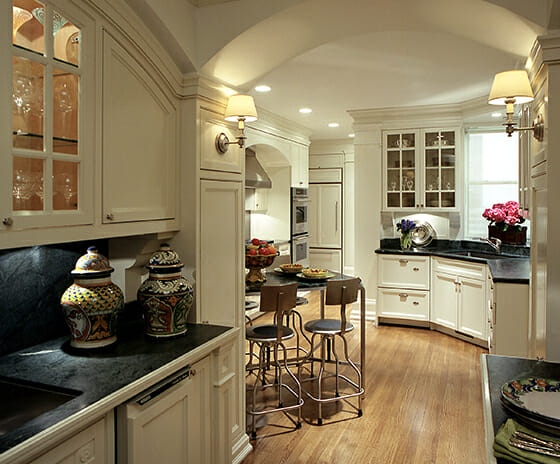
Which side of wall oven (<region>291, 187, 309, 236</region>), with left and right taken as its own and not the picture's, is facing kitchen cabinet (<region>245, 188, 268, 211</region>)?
right

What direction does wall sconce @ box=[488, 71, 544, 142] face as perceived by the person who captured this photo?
facing to the left of the viewer

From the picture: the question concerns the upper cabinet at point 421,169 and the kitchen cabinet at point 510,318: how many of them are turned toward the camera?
1

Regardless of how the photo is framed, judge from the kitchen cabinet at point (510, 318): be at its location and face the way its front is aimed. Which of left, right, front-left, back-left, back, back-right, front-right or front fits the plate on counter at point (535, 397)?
left

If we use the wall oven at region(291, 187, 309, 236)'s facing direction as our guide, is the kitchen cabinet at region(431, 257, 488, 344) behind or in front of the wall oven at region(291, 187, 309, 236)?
in front

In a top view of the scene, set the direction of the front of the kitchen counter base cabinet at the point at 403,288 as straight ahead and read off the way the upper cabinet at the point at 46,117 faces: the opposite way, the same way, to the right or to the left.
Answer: to the left

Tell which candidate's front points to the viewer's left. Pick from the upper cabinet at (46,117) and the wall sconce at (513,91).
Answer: the wall sconce

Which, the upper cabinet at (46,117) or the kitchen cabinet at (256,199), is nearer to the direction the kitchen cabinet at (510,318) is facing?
the kitchen cabinet

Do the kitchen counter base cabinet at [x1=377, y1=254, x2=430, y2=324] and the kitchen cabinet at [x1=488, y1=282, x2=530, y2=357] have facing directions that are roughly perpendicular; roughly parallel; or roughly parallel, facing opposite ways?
roughly perpendicular

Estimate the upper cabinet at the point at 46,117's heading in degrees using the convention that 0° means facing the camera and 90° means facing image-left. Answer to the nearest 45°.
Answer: approximately 315°

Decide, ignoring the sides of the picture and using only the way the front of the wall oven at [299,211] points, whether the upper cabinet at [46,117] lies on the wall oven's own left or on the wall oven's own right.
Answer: on the wall oven's own right

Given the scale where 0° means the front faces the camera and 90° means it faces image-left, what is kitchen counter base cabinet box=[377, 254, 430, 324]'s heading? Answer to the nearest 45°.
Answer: approximately 0°

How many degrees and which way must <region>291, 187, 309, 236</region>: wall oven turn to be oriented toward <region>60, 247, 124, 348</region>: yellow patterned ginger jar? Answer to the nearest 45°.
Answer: approximately 45° to its right

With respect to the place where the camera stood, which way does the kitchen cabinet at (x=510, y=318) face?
facing to the left of the viewer
